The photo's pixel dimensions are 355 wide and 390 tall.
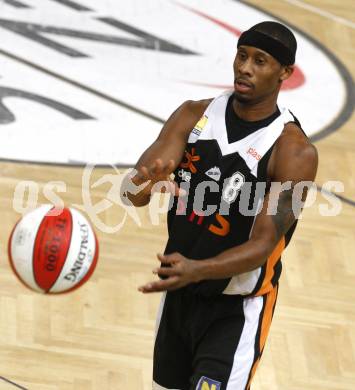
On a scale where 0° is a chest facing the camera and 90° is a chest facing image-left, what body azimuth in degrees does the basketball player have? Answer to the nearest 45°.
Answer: approximately 45°

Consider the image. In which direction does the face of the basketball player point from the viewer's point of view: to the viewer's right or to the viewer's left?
to the viewer's left

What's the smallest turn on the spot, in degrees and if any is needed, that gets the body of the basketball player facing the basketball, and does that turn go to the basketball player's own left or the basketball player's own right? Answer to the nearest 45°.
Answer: approximately 45° to the basketball player's own right
